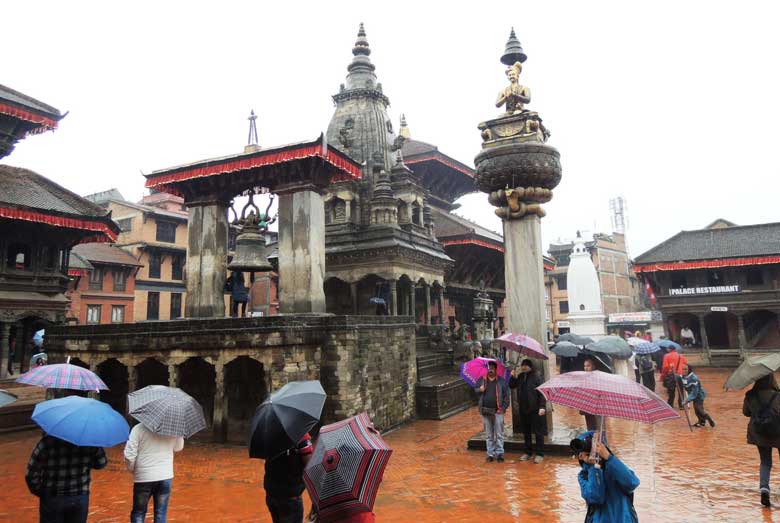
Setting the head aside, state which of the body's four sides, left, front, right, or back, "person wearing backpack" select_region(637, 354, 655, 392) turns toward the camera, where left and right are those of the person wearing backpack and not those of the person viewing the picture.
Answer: back

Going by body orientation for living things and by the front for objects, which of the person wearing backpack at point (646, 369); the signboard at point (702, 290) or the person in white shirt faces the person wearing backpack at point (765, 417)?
the signboard

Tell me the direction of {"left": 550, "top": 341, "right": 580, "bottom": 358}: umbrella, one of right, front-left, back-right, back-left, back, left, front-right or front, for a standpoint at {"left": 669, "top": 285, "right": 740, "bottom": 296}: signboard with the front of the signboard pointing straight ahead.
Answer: front

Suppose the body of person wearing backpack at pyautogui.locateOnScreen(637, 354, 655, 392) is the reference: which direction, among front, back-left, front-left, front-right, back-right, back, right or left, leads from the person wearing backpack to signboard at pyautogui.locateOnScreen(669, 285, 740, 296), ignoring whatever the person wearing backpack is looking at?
front

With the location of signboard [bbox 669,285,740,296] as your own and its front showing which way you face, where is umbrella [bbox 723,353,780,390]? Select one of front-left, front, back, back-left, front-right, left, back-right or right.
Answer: front

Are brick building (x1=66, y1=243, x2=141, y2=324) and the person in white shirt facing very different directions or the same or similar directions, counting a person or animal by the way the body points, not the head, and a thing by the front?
very different directions

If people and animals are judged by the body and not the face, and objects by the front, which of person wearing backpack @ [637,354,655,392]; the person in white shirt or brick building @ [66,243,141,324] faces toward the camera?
the brick building

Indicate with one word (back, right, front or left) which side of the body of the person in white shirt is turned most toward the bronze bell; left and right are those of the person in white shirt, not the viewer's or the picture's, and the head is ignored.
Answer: front

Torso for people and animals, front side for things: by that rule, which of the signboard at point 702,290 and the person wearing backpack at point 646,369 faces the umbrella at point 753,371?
the signboard

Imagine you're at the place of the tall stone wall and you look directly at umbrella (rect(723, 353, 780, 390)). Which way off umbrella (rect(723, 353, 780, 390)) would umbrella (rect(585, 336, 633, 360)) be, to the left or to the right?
left

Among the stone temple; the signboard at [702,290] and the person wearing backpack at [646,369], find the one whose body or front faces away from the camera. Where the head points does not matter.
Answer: the person wearing backpack

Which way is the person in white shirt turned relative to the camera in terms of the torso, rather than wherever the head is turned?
away from the camera

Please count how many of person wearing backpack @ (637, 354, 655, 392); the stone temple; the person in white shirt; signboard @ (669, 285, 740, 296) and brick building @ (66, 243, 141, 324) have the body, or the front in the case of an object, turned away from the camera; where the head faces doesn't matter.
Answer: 2

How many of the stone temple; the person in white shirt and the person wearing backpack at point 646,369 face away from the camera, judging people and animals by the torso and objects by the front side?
2

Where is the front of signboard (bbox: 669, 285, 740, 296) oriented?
toward the camera

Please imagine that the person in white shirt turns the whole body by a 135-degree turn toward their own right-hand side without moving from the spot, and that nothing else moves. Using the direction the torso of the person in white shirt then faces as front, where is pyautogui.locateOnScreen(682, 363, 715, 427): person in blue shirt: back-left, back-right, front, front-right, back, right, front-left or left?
front-left
